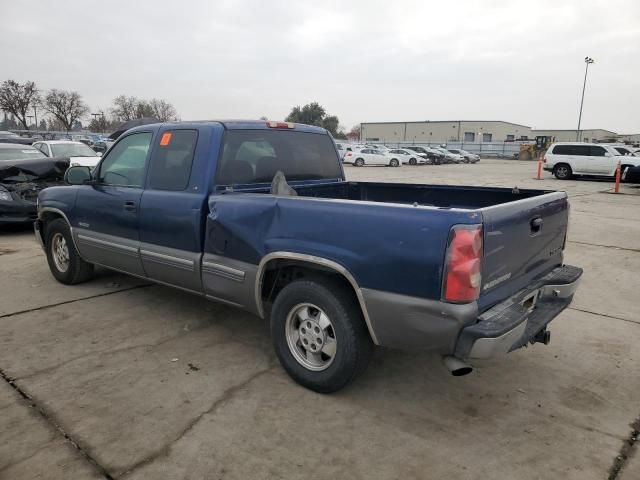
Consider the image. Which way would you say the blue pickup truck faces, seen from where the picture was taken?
facing away from the viewer and to the left of the viewer

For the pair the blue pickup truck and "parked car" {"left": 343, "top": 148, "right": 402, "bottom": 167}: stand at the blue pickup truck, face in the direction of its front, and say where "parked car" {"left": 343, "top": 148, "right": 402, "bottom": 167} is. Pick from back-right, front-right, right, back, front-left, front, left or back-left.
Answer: front-right

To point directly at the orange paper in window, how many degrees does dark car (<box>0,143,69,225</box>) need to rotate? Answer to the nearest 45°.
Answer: approximately 45° to its right

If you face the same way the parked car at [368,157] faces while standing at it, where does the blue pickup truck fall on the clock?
The blue pickup truck is roughly at 3 o'clock from the parked car.

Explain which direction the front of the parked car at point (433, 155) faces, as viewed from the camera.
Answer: facing to the right of the viewer

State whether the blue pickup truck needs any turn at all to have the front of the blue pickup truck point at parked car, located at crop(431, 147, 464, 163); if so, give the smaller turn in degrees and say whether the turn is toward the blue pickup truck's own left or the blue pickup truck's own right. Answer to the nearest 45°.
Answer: approximately 45° to the blue pickup truck's own right

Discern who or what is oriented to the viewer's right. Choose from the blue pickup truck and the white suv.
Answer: the white suv

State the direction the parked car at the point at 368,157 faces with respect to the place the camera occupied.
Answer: facing to the right of the viewer

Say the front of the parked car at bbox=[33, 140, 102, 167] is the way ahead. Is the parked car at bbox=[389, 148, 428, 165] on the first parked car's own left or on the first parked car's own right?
on the first parked car's own left

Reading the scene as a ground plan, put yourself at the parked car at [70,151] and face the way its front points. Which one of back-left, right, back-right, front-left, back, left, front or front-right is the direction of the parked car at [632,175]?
front-left

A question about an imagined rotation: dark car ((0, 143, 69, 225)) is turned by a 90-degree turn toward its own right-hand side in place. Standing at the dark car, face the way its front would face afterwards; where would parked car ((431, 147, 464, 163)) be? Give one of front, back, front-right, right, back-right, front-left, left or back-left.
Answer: back

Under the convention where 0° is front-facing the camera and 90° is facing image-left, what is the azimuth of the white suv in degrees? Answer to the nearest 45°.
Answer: approximately 270°
